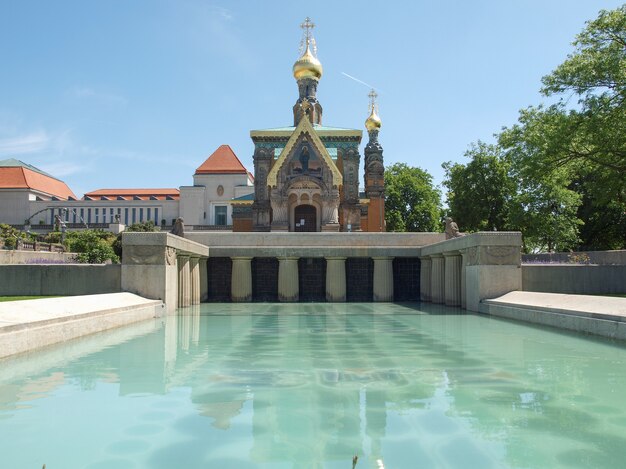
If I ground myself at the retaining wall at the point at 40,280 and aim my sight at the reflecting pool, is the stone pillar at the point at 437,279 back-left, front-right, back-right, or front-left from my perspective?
front-left

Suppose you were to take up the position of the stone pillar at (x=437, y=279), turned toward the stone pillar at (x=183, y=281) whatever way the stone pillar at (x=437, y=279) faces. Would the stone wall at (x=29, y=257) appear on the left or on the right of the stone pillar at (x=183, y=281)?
right
